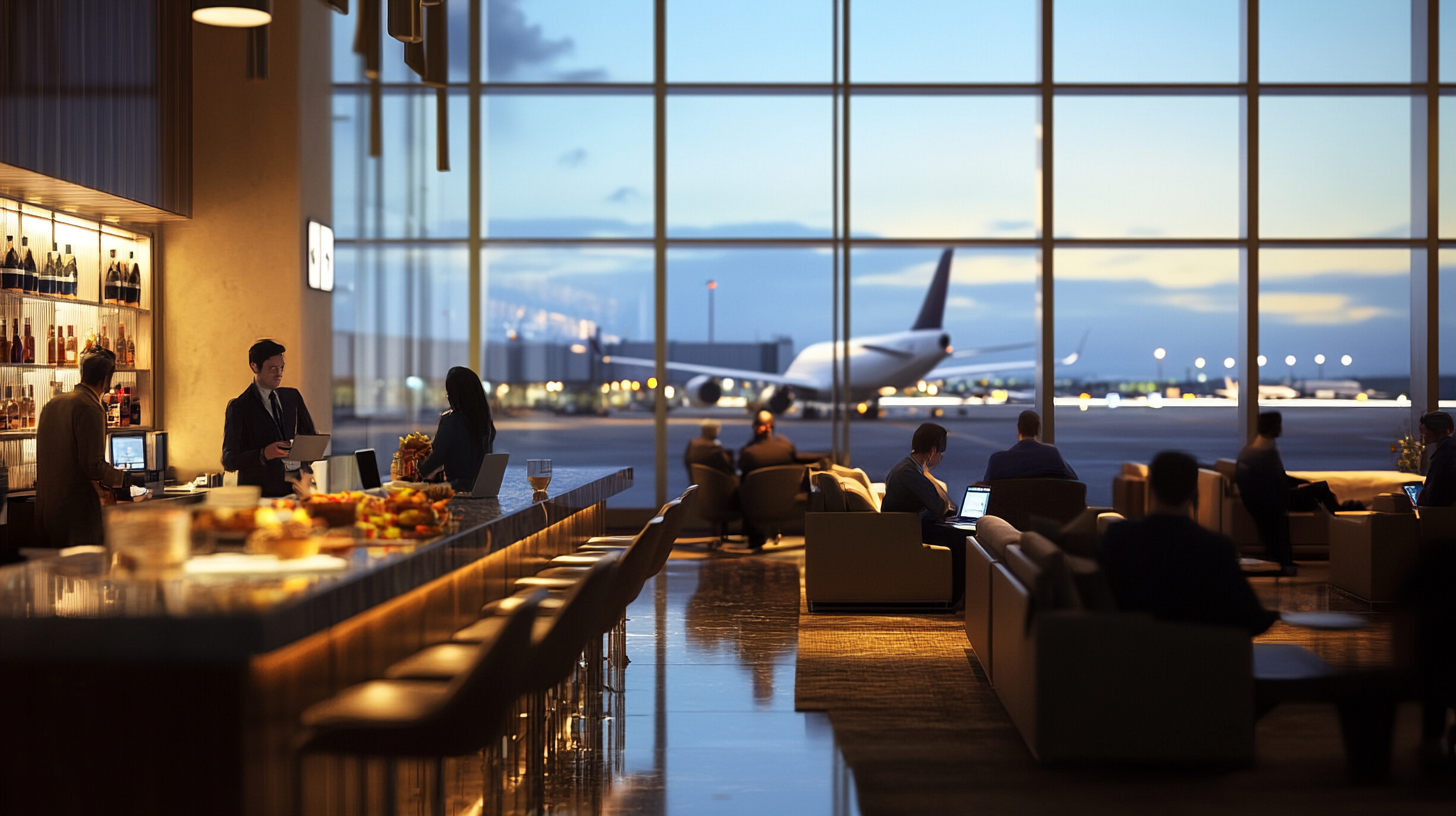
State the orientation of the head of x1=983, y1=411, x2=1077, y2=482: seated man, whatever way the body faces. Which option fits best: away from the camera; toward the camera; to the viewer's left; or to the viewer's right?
away from the camera

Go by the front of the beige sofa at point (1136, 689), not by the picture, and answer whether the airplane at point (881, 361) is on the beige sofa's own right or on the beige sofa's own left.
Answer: on the beige sofa's own left

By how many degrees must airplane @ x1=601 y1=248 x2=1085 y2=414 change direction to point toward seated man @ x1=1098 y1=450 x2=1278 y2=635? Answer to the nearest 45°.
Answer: approximately 135° to its left

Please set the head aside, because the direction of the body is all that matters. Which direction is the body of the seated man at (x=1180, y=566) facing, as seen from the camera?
away from the camera

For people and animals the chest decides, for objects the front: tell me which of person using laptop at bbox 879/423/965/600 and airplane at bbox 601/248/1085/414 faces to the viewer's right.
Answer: the person using laptop

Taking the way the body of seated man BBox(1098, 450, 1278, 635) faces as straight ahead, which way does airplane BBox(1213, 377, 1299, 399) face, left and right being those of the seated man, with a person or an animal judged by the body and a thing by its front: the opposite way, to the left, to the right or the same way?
to the right

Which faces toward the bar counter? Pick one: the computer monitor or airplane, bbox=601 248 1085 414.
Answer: the computer monitor

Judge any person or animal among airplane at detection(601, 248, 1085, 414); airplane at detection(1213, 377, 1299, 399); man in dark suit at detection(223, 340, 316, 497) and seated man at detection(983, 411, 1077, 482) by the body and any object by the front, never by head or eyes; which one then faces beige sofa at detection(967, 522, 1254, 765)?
the man in dark suit

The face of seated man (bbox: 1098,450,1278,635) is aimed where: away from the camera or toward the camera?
away from the camera

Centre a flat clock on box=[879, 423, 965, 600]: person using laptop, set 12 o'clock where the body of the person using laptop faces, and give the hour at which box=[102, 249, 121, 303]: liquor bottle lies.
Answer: The liquor bottle is roughly at 6 o'clock from the person using laptop.

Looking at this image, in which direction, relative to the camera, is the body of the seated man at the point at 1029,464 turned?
away from the camera
